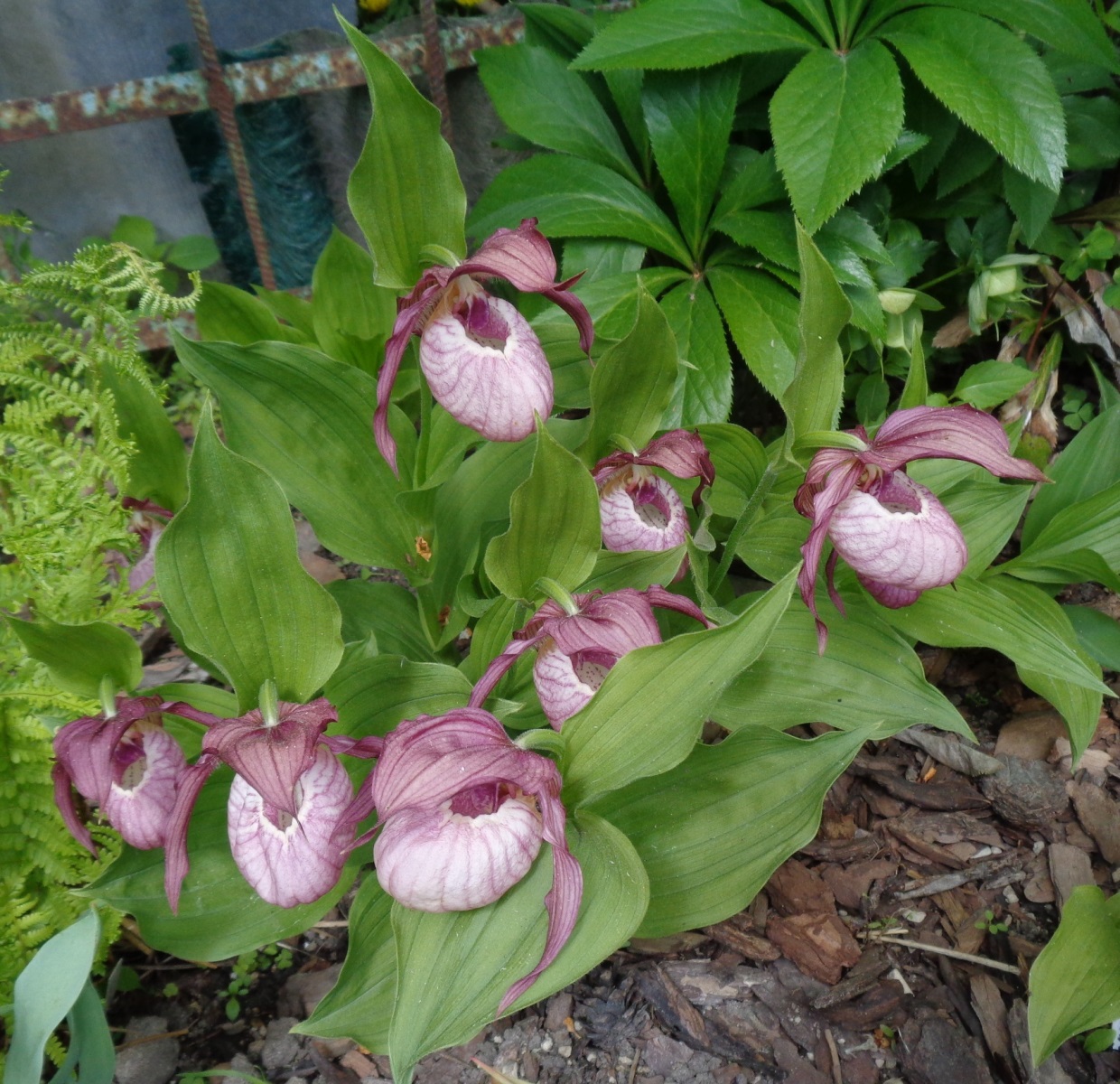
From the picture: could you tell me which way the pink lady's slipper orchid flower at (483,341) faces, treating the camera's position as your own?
facing the viewer and to the right of the viewer

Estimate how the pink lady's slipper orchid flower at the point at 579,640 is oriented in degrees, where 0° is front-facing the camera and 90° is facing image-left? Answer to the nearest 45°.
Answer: approximately 315°

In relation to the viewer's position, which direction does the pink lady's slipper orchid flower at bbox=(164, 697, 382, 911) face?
facing the viewer

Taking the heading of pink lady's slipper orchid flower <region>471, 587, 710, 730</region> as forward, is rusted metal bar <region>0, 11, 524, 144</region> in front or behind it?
behind
